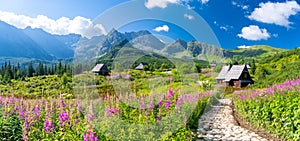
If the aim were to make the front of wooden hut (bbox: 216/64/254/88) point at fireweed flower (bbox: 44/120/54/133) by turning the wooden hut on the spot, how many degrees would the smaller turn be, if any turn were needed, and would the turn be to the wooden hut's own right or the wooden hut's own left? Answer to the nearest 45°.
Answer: approximately 45° to the wooden hut's own right

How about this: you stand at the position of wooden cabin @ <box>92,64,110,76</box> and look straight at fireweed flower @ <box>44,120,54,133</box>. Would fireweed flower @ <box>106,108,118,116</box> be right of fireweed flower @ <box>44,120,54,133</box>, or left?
left

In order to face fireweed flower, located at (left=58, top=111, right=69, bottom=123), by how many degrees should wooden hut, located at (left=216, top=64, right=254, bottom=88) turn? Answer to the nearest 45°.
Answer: approximately 45° to its right

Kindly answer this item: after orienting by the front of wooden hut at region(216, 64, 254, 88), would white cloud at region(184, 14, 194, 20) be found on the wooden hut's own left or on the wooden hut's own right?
on the wooden hut's own right

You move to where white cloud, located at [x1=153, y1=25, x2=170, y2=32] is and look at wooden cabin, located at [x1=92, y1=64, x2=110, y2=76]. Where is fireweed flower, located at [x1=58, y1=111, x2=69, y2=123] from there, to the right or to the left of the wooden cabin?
left
